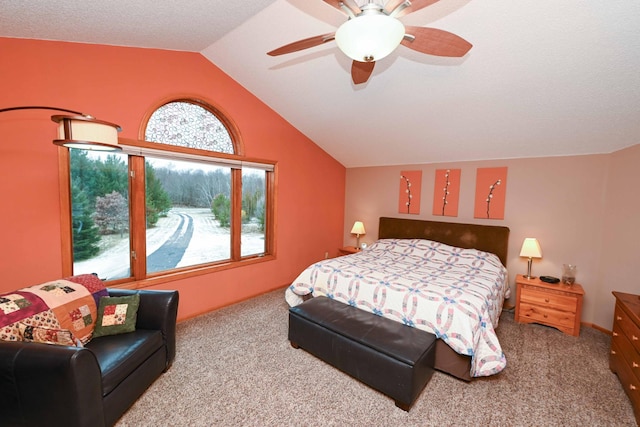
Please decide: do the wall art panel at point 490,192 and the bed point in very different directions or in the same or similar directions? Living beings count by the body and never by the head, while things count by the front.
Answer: same or similar directions

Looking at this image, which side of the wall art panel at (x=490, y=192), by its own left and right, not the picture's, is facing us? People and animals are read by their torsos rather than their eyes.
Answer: front

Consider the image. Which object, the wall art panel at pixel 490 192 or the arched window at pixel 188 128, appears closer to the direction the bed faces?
the arched window

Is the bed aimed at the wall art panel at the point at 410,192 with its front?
no

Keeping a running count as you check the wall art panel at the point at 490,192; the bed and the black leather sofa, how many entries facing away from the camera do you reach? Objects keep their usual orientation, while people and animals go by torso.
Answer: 0

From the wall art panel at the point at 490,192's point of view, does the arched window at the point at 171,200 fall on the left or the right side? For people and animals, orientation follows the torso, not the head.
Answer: on its right

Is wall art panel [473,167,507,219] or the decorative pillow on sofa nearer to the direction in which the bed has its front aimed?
the decorative pillow on sofa

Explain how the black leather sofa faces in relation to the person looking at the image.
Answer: facing the viewer and to the right of the viewer

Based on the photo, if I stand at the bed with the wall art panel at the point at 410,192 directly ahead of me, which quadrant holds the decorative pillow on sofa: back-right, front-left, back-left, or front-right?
back-left

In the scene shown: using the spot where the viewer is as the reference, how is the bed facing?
facing the viewer and to the left of the viewer

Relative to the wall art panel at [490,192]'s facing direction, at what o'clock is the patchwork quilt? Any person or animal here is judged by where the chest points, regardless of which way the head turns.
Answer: The patchwork quilt is roughly at 1 o'clock from the wall art panel.

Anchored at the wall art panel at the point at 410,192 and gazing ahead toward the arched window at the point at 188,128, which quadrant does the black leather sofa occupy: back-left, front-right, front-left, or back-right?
front-left

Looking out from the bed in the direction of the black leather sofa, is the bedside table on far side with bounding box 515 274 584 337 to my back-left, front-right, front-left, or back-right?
back-left

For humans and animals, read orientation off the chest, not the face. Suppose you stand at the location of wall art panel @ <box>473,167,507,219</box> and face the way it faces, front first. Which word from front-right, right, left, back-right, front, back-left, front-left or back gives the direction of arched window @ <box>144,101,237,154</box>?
front-right

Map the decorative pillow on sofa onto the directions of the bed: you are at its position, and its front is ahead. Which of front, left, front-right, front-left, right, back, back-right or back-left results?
front

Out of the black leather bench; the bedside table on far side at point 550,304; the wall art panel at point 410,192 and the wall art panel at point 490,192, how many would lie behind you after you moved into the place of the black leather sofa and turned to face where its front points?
0
